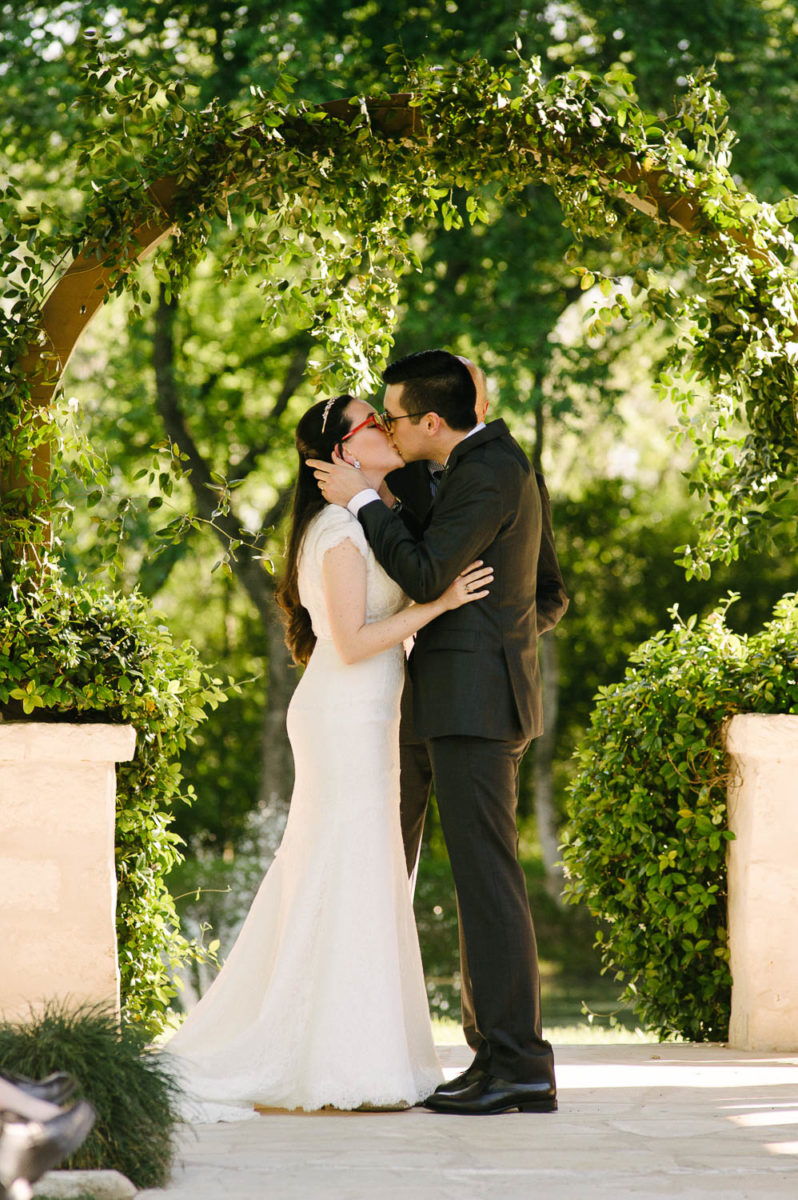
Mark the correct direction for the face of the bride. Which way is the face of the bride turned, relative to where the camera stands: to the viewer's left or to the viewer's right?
to the viewer's right

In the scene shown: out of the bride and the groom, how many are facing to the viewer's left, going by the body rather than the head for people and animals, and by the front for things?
1

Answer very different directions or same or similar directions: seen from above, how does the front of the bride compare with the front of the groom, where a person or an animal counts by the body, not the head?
very different directions

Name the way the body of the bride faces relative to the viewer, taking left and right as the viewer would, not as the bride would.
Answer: facing to the right of the viewer

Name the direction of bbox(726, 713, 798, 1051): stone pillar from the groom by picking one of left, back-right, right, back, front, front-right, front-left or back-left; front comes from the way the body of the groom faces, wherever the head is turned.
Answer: back-right

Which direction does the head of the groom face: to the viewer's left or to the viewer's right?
to the viewer's left

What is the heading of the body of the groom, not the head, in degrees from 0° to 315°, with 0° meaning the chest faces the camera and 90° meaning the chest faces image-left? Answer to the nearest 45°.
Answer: approximately 90°
